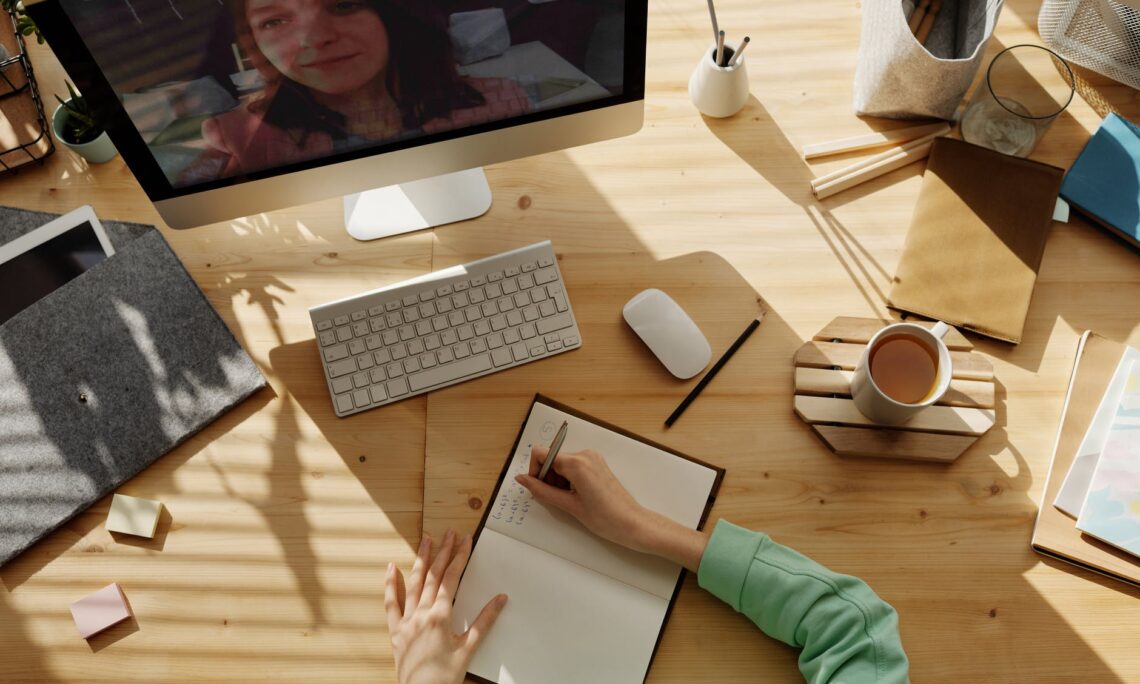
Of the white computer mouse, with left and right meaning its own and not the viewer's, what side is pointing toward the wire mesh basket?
right

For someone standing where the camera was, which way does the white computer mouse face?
facing away from the viewer and to the left of the viewer

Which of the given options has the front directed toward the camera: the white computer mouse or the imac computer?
the imac computer

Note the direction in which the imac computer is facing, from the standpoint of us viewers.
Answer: facing the viewer

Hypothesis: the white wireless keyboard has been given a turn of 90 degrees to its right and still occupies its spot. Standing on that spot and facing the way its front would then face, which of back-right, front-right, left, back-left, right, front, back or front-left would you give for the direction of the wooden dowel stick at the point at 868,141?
back

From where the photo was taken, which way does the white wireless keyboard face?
toward the camera

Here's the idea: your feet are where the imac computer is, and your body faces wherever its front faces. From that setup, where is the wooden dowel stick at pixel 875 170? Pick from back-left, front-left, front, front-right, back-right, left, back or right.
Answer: left

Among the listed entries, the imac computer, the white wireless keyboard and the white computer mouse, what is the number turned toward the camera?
2

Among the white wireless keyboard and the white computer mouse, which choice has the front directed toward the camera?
the white wireless keyboard

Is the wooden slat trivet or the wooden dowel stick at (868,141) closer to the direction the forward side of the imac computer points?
the wooden slat trivet

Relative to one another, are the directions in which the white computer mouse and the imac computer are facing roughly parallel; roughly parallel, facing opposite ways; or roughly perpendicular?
roughly parallel, facing opposite ways

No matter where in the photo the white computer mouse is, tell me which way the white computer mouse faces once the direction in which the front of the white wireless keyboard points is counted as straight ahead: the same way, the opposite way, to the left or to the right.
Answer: the opposite way

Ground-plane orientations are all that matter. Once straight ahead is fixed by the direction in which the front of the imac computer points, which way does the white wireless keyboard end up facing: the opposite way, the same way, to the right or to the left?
the same way

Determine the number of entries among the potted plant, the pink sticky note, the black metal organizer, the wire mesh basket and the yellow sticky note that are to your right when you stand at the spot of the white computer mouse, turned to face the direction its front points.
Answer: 1
